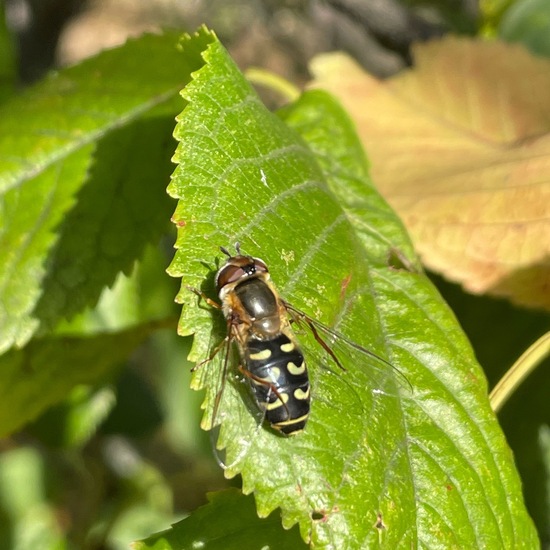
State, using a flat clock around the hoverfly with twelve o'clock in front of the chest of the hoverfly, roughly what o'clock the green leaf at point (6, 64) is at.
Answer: The green leaf is roughly at 11 o'clock from the hoverfly.

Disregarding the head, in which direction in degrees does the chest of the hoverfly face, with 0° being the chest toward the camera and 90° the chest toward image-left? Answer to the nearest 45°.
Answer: approximately 180°
